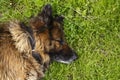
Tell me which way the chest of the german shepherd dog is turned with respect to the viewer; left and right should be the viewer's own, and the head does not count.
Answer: facing to the right of the viewer
